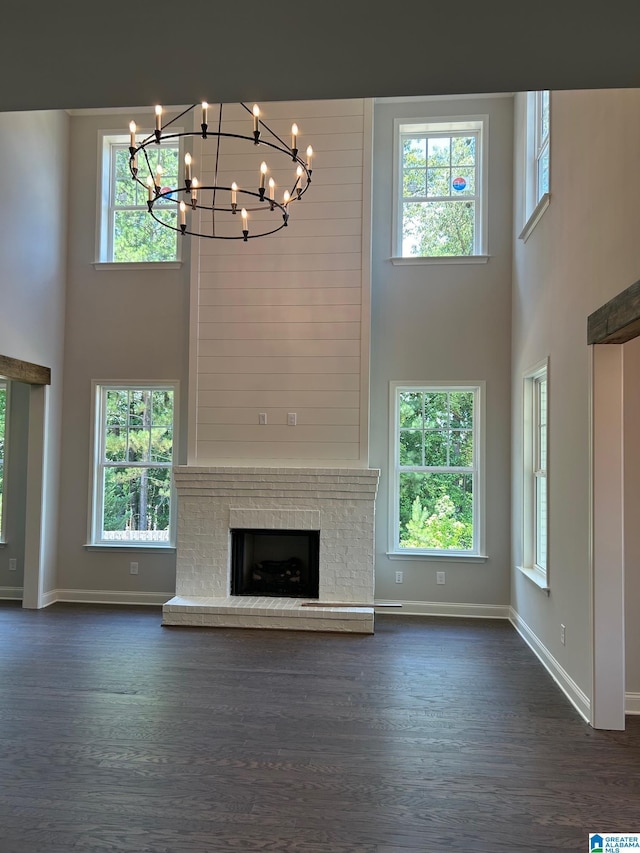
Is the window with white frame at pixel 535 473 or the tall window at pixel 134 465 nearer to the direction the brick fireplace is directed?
the window with white frame

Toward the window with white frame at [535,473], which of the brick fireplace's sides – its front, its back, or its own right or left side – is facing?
left

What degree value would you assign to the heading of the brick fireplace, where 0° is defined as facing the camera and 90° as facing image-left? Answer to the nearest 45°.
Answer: approximately 0°

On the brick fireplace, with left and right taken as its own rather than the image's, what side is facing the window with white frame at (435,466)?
left

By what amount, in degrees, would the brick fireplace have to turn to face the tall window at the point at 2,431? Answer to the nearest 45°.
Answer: approximately 90° to its right

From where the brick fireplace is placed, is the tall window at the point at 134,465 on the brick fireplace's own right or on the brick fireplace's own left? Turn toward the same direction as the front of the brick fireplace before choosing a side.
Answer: on the brick fireplace's own right

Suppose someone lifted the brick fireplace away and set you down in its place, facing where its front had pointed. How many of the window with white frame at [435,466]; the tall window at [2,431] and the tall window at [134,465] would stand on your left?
1
